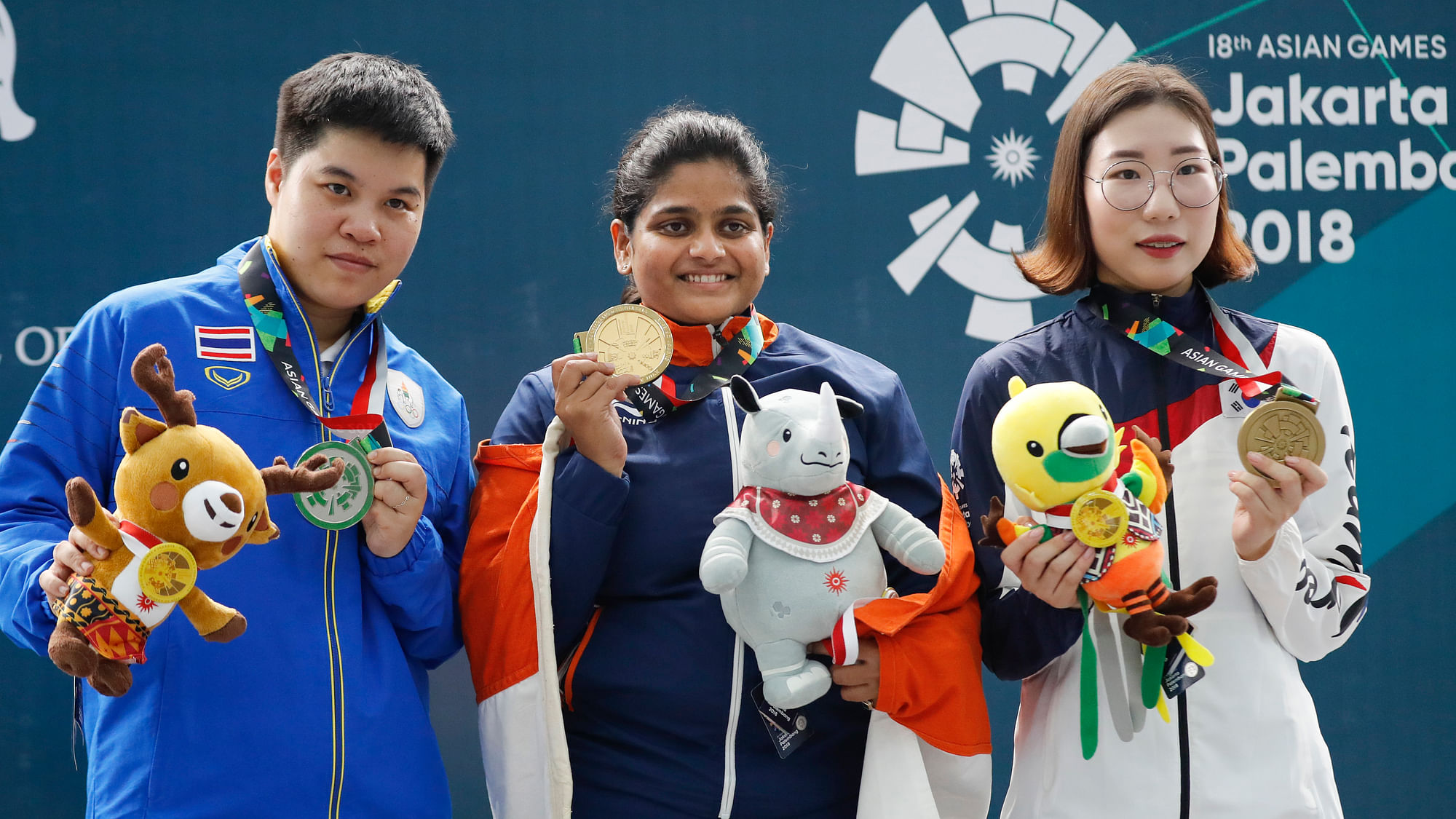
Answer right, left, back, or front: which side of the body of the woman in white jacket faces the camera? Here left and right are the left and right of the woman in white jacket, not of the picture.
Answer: front
